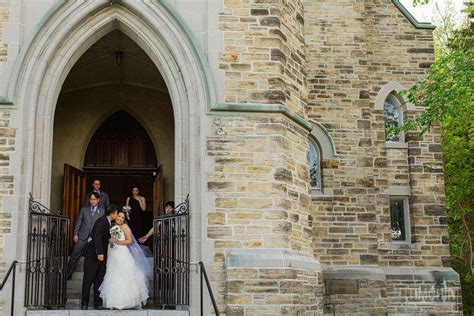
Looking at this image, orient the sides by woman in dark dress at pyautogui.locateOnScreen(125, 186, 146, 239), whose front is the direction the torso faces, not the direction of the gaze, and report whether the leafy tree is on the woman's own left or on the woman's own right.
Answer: on the woman's own left

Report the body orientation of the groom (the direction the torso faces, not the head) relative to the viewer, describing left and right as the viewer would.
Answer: facing to the right of the viewer

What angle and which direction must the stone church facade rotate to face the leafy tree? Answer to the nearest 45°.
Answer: approximately 135° to its left

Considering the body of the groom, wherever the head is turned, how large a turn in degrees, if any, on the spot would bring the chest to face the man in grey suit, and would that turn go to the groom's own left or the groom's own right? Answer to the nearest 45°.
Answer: approximately 90° to the groom's own left

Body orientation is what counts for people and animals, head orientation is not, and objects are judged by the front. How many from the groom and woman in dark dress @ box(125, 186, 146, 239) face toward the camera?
1

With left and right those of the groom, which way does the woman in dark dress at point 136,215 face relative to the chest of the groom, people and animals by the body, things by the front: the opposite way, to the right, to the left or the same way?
to the right

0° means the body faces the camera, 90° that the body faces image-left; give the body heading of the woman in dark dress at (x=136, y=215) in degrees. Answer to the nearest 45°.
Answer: approximately 0°

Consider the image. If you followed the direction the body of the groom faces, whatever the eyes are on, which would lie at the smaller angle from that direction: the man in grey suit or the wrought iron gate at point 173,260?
the wrought iron gate
